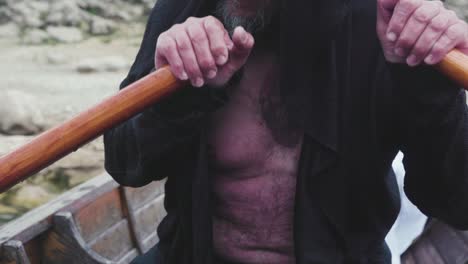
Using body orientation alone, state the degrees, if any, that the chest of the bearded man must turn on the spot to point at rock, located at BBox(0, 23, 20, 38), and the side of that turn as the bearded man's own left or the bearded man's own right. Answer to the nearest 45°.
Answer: approximately 135° to the bearded man's own right

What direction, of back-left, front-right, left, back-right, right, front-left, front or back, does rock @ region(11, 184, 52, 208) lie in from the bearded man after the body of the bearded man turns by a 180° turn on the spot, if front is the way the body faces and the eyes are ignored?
front-left

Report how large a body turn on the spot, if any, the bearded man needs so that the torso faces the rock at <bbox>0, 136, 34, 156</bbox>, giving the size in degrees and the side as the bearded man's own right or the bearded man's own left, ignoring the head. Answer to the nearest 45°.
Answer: approximately 135° to the bearded man's own right

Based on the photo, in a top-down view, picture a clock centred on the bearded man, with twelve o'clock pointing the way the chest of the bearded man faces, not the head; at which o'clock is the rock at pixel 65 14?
The rock is roughly at 5 o'clock from the bearded man.

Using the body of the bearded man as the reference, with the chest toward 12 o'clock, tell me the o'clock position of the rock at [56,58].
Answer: The rock is roughly at 5 o'clock from the bearded man.

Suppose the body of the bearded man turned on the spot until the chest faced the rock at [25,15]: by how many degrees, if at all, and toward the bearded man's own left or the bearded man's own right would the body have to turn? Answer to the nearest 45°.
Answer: approximately 135° to the bearded man's own right

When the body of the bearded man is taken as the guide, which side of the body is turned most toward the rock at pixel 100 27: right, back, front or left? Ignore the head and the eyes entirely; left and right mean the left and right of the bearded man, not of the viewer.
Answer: back

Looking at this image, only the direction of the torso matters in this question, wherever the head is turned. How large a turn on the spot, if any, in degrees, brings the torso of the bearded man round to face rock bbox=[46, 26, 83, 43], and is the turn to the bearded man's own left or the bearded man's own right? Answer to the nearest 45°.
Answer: approximately 135° to the bearded man's own right

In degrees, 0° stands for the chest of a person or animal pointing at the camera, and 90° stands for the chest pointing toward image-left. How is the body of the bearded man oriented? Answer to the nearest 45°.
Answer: approximately 0°

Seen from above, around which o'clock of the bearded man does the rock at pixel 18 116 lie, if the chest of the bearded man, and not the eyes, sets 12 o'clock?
The rock is roughly at 5 o'clock from the bearded man.

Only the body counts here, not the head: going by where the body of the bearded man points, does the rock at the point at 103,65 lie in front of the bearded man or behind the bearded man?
behind
